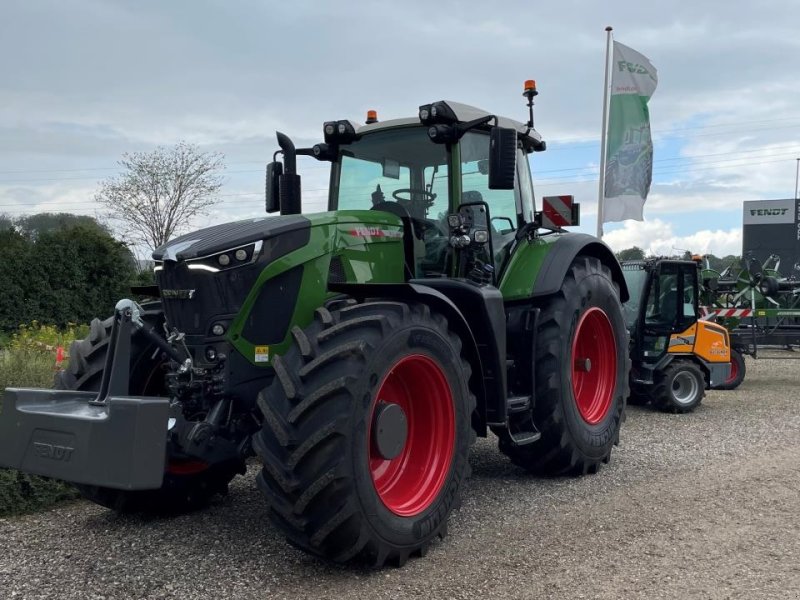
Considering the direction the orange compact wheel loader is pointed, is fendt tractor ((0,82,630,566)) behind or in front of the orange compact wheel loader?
in front

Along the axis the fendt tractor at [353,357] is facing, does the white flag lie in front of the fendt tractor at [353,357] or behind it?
behind

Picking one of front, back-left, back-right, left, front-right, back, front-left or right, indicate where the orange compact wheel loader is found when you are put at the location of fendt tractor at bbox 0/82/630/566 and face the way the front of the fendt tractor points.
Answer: back

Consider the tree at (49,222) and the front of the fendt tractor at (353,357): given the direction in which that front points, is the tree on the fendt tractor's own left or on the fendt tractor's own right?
on the fendt tractor's own right

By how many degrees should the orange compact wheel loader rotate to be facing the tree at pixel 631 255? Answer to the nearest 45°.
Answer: approximately 135° to its right

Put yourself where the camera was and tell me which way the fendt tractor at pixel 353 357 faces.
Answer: facing the viewer and to the left of the viewer

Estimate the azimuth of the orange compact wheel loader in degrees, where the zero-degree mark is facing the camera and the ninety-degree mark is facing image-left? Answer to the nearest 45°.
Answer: approximately 45°

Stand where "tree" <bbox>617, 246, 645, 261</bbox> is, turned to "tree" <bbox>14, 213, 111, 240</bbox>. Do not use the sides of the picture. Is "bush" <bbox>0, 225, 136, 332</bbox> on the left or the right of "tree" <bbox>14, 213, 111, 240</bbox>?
left

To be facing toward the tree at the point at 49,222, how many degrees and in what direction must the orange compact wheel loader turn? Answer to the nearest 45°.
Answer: approximately 90° to its right

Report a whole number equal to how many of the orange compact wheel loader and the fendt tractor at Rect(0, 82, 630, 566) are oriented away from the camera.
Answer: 0

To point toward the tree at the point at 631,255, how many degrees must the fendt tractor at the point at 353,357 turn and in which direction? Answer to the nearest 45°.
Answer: approximately 180°

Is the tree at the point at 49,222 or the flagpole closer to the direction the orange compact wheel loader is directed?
the tree

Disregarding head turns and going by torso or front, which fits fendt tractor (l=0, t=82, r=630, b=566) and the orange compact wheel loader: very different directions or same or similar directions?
same or similar directions
